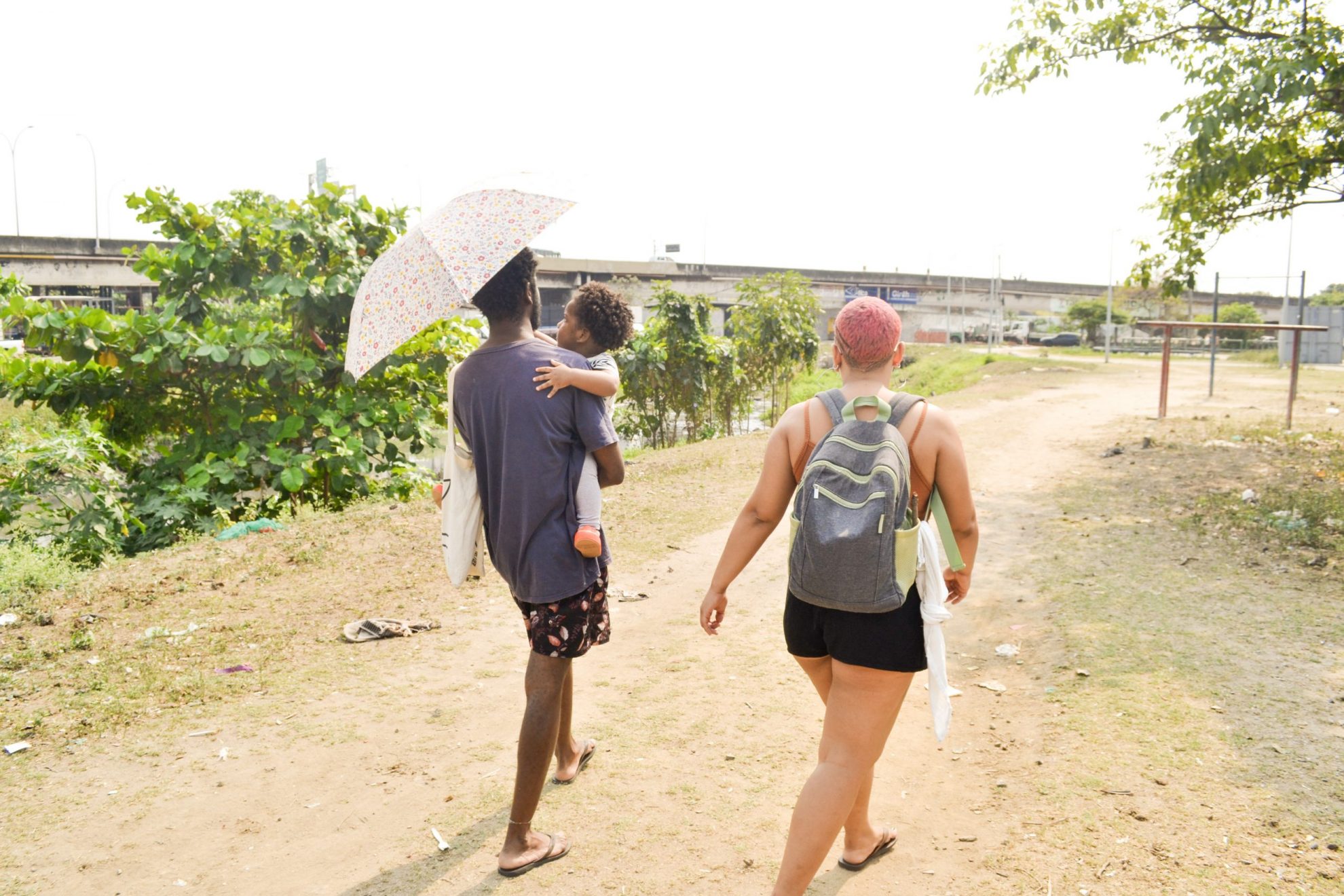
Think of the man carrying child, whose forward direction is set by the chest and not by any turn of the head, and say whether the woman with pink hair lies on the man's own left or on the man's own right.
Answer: on the man's own right

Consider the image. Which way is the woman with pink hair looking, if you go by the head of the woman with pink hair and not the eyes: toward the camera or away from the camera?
away from the camera

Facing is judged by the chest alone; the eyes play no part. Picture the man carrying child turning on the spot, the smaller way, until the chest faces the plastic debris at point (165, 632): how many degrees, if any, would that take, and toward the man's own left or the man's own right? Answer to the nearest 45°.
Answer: approximately 90° to the man's own left

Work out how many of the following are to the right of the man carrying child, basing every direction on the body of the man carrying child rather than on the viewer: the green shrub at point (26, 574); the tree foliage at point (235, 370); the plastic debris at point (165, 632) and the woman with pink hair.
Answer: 1

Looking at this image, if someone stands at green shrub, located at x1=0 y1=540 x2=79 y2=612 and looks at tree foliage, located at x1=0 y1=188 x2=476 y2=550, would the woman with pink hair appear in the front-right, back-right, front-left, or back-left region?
back-right

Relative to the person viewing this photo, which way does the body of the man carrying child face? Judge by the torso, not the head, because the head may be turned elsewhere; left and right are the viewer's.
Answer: facing away from the viewer and to the right of the viewer

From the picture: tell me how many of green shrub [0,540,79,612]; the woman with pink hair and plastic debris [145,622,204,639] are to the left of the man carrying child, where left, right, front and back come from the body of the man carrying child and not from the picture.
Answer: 2

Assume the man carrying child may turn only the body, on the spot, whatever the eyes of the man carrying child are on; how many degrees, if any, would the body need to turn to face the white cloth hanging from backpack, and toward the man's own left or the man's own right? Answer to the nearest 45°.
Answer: approximately 90° to the man's own right

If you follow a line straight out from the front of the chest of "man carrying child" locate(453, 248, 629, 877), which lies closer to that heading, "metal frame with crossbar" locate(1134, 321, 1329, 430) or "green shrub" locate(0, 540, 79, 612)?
the metal frame with crossbar

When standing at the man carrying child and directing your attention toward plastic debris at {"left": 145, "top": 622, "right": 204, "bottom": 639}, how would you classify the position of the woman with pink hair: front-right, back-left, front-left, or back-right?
back-right
